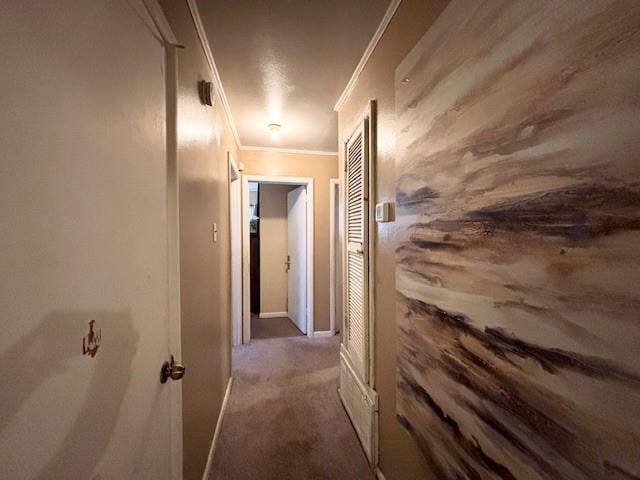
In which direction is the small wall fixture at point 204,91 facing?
to the viewer's right

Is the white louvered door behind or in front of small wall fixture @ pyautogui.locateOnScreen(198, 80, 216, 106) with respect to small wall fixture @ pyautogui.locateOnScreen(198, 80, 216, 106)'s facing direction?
in front

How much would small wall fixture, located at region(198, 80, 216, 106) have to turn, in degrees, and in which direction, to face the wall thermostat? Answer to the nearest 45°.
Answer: approximately 45° to its right

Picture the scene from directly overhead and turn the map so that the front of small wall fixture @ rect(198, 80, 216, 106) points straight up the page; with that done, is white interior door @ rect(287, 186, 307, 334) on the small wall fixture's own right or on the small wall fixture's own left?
on the small wall fixture's own left
